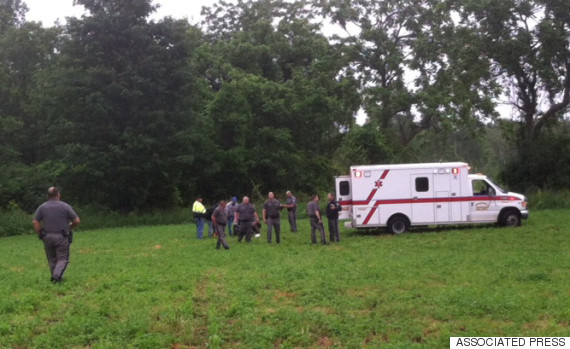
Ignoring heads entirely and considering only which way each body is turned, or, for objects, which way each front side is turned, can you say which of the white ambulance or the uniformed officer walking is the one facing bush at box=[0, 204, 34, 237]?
the uniformed officer walking

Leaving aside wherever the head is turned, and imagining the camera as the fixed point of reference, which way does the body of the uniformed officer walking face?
away from the camera

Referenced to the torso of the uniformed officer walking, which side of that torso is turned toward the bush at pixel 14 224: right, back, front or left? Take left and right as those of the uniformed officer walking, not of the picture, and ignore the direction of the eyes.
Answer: front

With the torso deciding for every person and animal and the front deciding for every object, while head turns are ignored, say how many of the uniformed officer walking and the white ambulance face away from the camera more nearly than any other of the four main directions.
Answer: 1

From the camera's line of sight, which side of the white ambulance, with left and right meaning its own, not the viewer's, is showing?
right

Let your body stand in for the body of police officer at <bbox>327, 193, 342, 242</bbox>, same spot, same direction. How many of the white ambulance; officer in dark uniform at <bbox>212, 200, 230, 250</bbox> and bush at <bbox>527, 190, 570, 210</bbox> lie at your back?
2

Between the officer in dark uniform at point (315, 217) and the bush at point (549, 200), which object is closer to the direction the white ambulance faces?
the bush

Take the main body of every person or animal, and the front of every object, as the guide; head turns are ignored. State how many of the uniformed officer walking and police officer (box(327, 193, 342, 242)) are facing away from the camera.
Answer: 1

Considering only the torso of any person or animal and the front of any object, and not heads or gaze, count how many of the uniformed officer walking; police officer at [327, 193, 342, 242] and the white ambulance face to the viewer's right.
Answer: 1

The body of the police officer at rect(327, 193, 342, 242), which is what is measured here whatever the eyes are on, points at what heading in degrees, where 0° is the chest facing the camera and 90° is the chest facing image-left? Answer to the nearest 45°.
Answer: approximately 45°

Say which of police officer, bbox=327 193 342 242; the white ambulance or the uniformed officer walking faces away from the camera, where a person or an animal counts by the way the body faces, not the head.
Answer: the uniformed officer walking

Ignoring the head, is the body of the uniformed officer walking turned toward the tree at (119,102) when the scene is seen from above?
yes

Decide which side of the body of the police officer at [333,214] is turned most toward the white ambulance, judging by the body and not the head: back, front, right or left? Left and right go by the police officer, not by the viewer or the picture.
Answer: back

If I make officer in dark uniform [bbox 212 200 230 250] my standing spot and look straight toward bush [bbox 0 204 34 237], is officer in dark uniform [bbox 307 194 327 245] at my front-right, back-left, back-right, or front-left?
back-right

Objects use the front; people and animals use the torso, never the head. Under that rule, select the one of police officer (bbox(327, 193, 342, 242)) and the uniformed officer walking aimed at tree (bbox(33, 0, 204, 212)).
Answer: the uniformed officer walking
